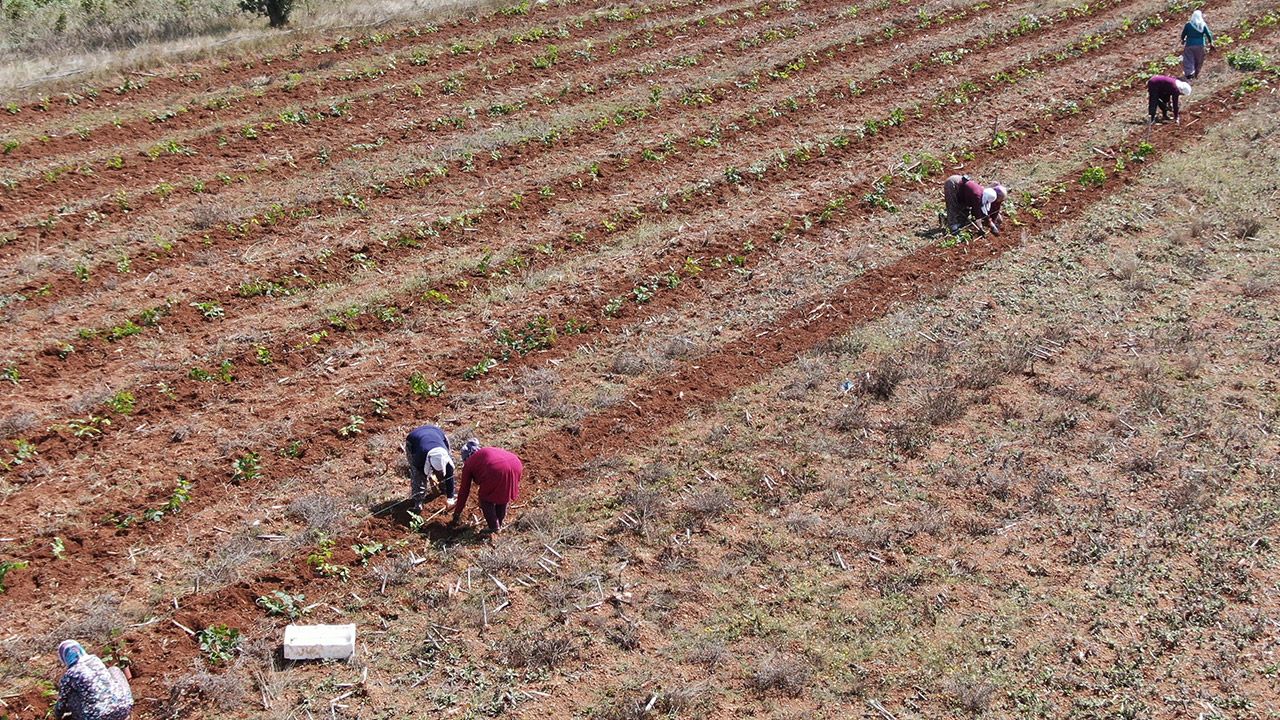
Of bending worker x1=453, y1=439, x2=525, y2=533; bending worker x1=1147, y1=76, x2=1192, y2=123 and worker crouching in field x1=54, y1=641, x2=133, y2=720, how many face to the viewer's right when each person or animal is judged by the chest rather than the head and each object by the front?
1

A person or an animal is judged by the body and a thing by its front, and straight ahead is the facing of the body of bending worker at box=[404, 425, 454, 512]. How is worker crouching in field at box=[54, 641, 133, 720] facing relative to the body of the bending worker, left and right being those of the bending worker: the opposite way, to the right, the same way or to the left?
the opposite way

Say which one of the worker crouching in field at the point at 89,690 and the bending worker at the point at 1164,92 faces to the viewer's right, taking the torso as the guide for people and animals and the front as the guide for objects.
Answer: the bending worker

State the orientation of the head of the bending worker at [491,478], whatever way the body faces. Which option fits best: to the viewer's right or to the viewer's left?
to the viewer's left

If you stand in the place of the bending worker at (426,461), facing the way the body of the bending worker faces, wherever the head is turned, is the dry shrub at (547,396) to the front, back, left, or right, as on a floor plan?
left

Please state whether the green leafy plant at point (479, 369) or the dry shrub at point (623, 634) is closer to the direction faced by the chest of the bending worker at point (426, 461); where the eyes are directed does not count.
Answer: the dry shrub

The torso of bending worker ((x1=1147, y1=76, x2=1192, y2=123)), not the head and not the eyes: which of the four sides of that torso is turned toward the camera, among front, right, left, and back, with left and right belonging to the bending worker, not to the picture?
right

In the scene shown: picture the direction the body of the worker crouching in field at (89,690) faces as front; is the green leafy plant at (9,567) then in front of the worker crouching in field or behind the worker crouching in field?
in front

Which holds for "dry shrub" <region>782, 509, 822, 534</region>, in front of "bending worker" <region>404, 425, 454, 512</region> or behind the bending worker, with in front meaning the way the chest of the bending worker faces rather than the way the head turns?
in front

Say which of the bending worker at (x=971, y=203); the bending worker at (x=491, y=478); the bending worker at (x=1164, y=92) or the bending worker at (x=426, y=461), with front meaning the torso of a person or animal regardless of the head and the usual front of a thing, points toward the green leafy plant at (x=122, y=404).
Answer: the bending worker at (x=491, y=478)

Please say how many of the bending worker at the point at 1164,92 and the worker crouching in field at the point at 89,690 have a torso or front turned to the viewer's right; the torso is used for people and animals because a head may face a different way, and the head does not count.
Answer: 1

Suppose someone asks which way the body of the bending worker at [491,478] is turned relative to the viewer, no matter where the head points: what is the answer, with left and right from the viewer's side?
facing away from the viewer and to the left of the viewer

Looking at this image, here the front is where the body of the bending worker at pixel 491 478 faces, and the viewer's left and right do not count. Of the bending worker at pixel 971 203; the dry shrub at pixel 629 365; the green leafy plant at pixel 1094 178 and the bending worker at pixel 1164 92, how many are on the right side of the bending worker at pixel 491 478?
4

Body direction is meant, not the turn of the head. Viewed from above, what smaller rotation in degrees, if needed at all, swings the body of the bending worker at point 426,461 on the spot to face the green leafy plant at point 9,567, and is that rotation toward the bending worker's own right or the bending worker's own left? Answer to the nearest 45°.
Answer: approximately 135° to the bending worker's own right

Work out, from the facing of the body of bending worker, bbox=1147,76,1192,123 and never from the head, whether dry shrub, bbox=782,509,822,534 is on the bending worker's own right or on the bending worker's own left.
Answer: on the bending worker's own right
